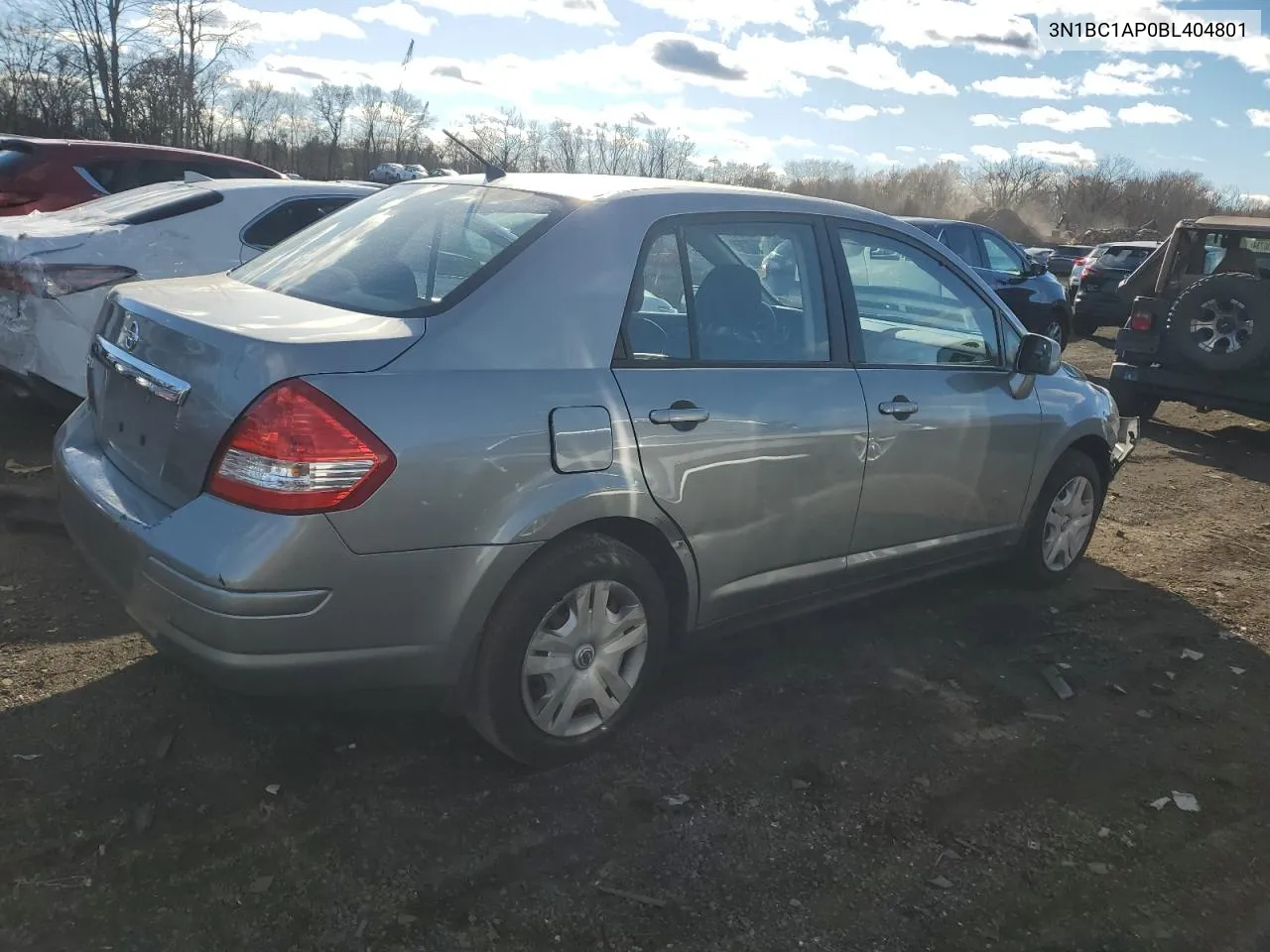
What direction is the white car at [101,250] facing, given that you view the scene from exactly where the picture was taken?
facing away from the viewer and to the right of the viewer

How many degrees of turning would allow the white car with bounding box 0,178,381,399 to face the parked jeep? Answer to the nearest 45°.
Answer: approximately 45° to its right

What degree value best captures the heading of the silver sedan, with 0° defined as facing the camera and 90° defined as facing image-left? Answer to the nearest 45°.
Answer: approximately 225°

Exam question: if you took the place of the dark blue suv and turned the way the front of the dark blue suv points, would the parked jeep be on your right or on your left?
on your right

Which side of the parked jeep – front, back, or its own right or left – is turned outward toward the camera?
back

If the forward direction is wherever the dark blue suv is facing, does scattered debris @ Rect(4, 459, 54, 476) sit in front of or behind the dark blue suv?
behind

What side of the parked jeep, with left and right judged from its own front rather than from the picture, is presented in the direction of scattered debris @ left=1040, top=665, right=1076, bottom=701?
back

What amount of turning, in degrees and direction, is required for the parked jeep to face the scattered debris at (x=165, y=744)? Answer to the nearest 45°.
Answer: approximately 180°

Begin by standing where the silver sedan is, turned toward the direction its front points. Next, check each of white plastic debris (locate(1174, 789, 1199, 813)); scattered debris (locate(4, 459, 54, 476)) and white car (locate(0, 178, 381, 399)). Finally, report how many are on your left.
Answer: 2

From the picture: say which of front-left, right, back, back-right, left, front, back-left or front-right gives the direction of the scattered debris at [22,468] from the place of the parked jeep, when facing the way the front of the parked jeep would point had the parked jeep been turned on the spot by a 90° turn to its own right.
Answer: back-right

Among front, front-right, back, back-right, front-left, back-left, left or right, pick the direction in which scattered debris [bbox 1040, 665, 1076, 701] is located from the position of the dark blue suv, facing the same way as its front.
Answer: back-right

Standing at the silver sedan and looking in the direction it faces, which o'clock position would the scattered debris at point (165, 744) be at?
The scattered debris is roughly at 7 o'clock from the silver sedan.

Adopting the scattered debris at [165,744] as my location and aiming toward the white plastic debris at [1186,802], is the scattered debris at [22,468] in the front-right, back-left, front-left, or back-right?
back-left

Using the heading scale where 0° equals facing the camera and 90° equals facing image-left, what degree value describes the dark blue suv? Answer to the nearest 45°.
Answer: approximately 225°

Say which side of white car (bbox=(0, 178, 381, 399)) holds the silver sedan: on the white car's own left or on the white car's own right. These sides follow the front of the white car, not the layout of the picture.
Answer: on the white car's own right

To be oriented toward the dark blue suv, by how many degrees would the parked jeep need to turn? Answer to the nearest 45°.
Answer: approximately 45° to its left

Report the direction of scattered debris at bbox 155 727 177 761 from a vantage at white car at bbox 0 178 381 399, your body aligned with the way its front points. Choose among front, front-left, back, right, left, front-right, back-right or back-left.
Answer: back-right
